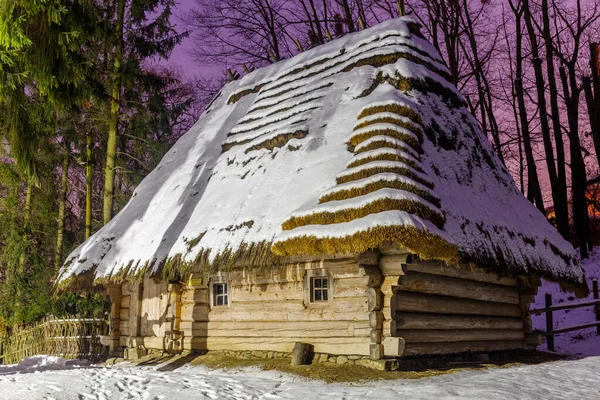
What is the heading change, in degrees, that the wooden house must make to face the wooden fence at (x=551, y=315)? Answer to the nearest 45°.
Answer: approximately 180°

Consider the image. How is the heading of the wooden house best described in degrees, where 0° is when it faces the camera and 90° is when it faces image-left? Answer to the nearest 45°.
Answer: approximately 45°

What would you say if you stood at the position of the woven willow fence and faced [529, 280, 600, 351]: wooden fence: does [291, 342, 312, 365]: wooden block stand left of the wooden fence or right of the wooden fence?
right

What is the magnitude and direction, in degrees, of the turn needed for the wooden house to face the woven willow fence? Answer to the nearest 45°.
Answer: approximately 90° to its right

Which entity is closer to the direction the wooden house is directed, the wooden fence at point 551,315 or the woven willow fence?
the woven willow fence
